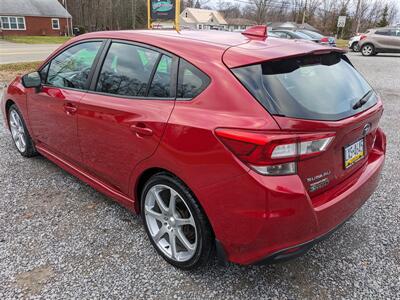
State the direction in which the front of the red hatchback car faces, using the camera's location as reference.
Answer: facing away from the viewer and to the left of the viewer

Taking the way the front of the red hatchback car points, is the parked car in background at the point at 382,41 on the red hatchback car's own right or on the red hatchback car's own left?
on the red hatchback car's own right
